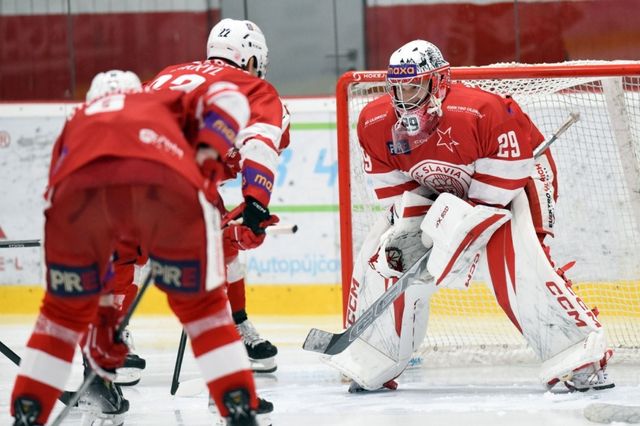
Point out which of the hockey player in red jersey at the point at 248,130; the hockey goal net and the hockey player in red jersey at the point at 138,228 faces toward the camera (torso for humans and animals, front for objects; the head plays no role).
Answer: the hockey goal net

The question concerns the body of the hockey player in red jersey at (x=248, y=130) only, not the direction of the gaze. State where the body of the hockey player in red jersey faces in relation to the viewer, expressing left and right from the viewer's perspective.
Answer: facing away from the viewer and to the right of the viewer

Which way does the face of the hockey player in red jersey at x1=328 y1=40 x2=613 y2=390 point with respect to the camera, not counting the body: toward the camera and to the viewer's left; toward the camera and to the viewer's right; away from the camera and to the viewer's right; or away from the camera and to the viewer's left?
toward the camera and to the viewer's left

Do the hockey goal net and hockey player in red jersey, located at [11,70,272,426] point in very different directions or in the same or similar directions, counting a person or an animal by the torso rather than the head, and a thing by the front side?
very different directions

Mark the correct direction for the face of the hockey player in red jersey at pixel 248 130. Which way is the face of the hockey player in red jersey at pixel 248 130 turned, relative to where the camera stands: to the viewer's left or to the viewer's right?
to the viewer's right

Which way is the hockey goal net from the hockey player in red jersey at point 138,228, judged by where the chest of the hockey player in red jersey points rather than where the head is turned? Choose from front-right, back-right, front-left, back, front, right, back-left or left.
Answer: front-right

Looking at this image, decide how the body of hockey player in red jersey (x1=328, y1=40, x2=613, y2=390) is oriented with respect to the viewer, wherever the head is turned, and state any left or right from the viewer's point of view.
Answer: facing the viewer and to the left of the viewer

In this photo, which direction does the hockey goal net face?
toward the camera

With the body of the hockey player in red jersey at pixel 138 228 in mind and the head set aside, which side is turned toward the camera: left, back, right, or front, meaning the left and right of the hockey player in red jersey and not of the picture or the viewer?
back

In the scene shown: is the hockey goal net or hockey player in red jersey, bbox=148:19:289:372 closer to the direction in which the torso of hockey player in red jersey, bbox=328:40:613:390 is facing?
the hockey player in red jersey

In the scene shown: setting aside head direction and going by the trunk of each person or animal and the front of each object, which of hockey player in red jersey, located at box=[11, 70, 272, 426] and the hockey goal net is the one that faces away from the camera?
the hockey player in red jersey

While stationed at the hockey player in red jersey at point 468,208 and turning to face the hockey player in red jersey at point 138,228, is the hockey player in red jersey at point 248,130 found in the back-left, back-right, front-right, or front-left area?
front-right

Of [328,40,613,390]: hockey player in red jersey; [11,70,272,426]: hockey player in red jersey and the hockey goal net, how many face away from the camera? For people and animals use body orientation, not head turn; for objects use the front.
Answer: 1

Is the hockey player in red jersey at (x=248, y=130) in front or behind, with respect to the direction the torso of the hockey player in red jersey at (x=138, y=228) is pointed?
in front

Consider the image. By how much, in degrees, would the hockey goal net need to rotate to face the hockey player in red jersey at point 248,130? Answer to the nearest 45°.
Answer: approximately 45° to its right

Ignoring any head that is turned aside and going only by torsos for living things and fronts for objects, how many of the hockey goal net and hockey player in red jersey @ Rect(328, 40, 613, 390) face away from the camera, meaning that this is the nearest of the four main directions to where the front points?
0

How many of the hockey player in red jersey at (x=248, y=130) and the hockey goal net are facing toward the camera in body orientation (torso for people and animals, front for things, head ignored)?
1

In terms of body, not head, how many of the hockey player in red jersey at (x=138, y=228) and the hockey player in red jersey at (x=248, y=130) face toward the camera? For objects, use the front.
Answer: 0

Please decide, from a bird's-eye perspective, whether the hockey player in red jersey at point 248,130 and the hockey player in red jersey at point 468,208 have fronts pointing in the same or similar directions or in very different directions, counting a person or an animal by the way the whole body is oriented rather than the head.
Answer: very different directions
